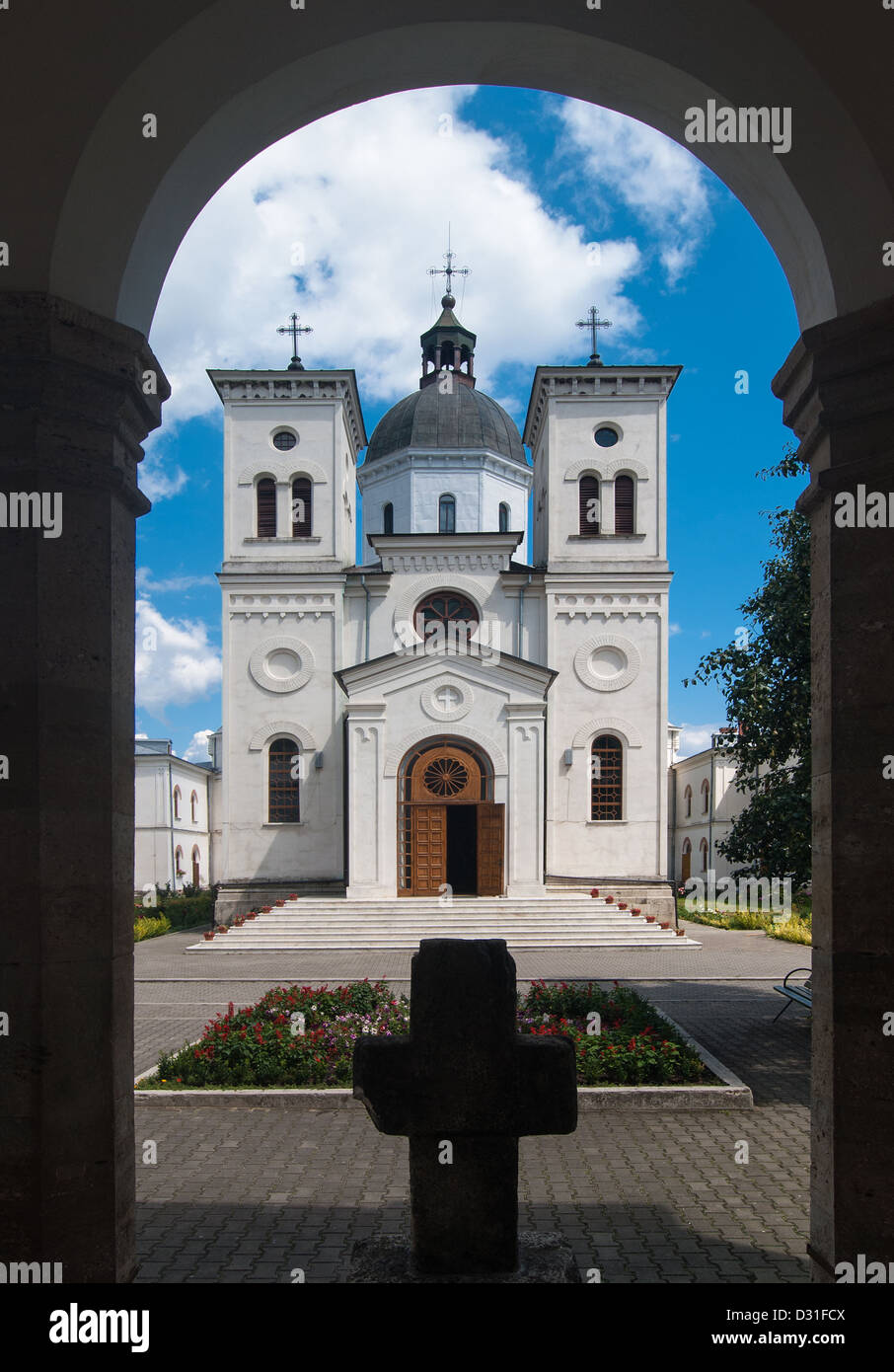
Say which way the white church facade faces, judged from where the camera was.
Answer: facing the viewer

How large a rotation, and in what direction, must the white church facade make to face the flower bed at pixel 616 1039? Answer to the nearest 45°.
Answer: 0° — it already faces it

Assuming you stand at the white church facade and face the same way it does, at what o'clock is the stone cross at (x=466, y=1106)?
The stone cross is roughly at 12 o'clock from the white church facade.

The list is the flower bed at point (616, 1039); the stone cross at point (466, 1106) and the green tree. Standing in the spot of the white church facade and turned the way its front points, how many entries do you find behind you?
0

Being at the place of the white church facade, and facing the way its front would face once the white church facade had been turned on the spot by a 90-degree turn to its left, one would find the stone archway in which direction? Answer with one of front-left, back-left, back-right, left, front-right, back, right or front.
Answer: right

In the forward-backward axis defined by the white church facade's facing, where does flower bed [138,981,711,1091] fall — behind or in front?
in front

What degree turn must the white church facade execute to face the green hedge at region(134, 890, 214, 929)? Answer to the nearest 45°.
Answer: approximately 135° to its right

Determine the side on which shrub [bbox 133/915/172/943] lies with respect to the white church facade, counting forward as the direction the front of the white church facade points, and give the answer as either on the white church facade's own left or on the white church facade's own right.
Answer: on the white church facade's own right

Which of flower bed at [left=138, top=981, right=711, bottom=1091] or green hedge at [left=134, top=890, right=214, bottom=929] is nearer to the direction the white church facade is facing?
the flower bed
